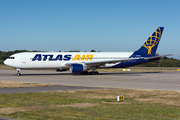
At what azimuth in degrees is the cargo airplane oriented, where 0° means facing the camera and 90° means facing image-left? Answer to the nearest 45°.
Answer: approximately 90°
